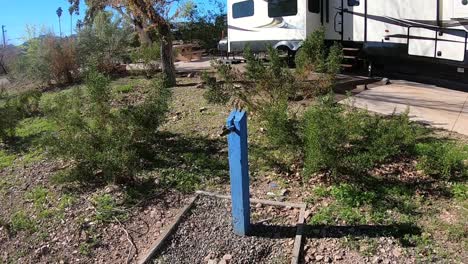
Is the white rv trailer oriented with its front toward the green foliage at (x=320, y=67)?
no

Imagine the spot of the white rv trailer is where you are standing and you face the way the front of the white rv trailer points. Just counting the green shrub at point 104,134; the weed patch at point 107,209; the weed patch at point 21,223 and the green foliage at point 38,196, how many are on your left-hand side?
0

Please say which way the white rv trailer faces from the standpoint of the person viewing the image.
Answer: facing the viewer and to the right of the viewer

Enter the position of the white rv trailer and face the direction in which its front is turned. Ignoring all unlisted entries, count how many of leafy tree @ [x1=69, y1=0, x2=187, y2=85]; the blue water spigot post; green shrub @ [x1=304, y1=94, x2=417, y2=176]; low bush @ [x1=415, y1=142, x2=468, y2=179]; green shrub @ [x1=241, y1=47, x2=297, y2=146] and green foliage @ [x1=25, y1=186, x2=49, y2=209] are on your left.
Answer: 0

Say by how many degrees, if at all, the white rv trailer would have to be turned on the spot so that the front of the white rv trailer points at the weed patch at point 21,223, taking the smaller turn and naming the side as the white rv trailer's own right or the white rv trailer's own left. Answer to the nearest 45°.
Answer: approximately 90° to the white rv trailer's own right

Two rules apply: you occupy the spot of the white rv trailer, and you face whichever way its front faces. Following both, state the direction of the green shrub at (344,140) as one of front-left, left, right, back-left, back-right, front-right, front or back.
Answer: front-right

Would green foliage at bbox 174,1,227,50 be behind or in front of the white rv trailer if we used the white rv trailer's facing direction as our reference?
behind

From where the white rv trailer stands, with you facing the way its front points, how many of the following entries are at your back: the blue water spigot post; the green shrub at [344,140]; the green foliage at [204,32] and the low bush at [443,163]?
1

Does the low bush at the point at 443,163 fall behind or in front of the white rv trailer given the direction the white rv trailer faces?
in front

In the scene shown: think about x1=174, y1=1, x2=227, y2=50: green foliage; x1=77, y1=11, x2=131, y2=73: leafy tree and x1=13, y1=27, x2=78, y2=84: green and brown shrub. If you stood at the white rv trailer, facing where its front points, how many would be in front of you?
0

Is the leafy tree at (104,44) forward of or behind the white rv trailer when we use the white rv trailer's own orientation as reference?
behind

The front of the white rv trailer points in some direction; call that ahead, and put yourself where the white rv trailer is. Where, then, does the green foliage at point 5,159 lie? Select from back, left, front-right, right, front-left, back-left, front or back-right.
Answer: right

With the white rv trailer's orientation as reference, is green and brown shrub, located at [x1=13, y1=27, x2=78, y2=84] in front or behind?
behind

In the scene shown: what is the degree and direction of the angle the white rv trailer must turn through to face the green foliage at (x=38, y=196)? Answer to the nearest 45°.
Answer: approximately 90° to its right

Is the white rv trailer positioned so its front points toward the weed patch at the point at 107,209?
no

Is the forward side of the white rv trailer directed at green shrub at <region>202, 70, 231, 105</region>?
no
